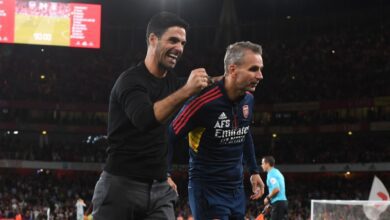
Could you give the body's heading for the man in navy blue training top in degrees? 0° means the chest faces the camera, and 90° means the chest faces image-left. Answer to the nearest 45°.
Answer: approximately 315°

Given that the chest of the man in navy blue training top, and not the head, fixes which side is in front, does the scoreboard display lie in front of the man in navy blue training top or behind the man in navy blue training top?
behind

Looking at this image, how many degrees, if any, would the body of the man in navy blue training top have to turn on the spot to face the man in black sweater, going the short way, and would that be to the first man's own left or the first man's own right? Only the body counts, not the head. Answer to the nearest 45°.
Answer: approximately 45° to the first man's own right

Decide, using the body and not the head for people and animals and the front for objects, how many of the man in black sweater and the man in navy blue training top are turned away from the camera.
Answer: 0

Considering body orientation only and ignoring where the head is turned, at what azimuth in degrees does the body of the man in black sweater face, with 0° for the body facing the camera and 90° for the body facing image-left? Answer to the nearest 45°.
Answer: approximately 315°

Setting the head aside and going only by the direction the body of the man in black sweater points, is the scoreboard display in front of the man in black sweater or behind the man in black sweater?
behind

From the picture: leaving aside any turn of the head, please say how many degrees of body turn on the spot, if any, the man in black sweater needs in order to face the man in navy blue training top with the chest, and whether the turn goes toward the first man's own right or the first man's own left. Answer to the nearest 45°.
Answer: approximately 90° to the first man's own left

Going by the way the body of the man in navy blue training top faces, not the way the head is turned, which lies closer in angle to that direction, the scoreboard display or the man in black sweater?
the man in black sweater
